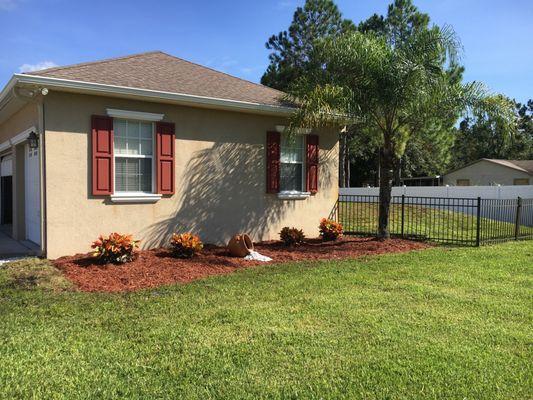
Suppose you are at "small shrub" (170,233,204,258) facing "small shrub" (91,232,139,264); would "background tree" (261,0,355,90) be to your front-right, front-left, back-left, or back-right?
back-right

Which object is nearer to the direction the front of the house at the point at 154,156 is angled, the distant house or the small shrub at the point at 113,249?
the small shrub

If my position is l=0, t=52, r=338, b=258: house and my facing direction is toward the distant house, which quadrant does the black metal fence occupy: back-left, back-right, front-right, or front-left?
front-right

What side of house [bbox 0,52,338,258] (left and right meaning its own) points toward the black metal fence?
back

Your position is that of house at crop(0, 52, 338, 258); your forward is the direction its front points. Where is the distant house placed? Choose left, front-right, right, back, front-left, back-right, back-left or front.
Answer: back-right

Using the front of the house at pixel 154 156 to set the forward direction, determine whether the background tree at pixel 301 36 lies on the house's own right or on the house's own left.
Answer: on the house's own right

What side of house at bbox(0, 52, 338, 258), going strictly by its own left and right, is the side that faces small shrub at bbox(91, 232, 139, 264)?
left

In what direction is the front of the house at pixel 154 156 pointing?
to the viewer's left

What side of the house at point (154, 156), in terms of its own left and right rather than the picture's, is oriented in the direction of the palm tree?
back

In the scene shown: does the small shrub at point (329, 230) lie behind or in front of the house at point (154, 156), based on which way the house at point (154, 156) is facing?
behind
